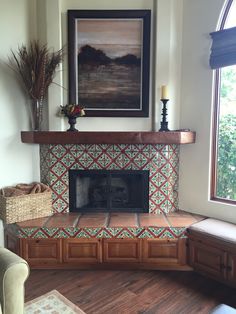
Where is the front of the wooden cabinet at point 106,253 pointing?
toward the camera

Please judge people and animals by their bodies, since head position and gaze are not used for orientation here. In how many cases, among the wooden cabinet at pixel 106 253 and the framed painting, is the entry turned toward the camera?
2

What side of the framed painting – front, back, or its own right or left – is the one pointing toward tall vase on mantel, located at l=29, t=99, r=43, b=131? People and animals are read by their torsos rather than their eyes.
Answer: right

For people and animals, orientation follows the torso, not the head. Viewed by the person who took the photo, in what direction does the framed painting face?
facing the viewer

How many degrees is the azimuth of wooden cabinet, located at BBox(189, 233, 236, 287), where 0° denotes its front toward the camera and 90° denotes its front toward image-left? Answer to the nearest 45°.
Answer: approximately 45°

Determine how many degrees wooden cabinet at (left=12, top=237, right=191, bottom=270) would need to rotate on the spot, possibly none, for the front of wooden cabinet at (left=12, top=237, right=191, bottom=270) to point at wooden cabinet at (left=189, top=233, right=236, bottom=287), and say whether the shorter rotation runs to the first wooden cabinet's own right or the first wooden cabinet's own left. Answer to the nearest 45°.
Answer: approximately 90° to the first wooden cabinet's own left
